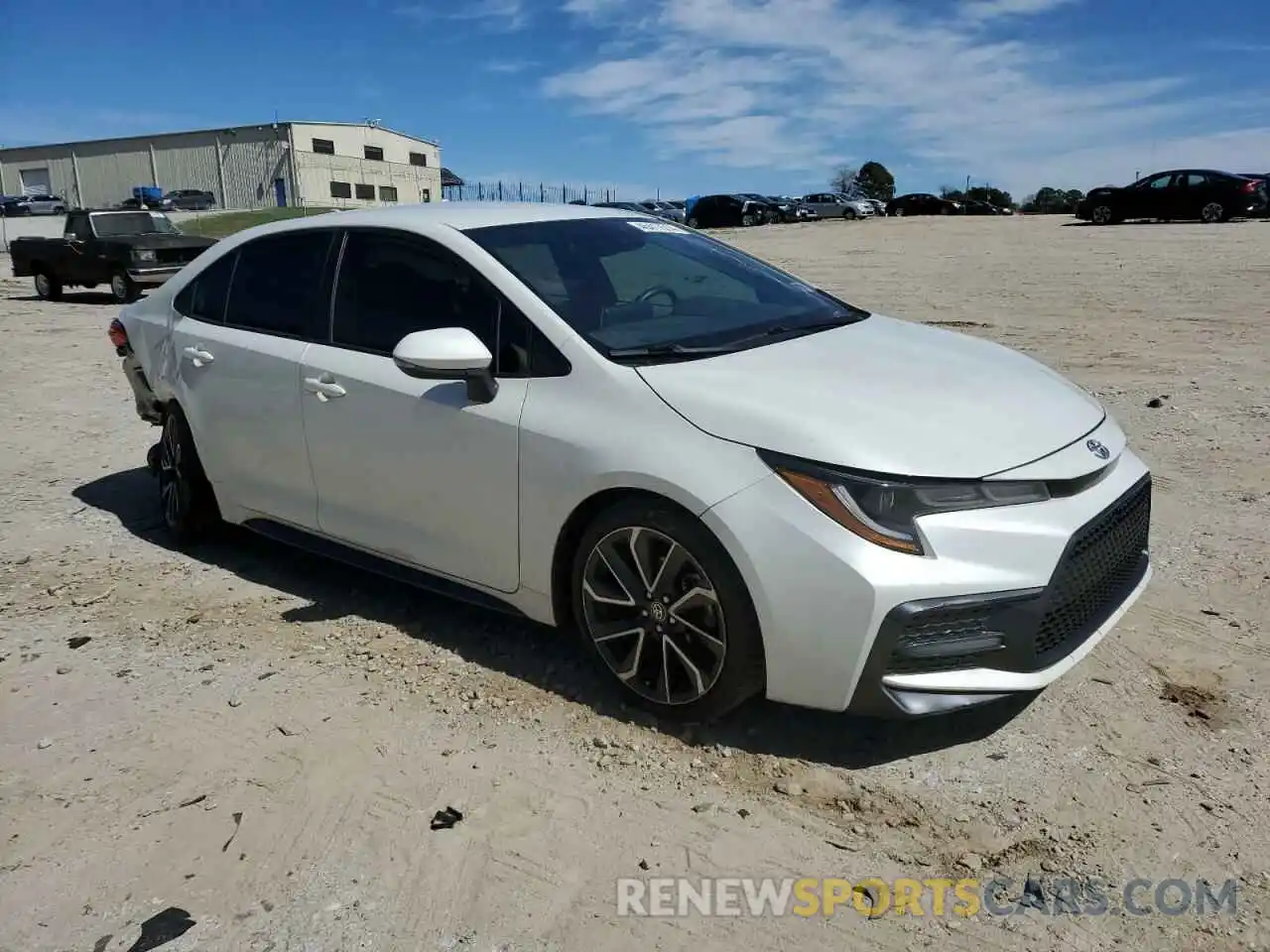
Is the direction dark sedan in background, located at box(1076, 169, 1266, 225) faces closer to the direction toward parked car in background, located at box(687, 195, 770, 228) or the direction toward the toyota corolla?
the parked car in background

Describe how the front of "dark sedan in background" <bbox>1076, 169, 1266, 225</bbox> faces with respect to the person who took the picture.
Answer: facing to the left of the viewer

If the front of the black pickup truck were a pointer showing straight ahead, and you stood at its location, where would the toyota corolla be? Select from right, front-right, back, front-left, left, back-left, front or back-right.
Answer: front-right

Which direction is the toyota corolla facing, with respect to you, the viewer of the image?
facing the viewer and to the right of the viewer

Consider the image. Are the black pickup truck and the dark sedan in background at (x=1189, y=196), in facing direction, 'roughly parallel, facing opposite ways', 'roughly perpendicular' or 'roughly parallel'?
roughly parallel, facing opposite ways

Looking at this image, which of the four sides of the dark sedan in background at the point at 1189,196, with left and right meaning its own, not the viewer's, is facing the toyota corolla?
left

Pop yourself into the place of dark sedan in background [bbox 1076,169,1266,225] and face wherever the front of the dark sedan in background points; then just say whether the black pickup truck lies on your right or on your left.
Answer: on your left

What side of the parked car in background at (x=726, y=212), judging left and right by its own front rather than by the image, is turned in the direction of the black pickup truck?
right

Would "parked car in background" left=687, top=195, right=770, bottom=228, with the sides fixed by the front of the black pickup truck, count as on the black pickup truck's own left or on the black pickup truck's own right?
on the black pickup truck's own left

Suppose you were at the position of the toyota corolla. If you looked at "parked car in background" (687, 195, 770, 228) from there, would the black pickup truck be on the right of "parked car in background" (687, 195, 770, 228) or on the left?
left

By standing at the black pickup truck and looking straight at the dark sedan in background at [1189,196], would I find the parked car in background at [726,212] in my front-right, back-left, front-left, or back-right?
front-left

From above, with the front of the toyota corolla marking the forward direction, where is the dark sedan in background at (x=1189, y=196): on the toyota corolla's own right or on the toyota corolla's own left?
on the toyota corolla's own left

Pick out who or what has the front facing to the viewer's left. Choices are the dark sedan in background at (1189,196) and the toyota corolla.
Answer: the dark sedan in background

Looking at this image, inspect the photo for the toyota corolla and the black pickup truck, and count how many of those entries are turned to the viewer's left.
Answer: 0
